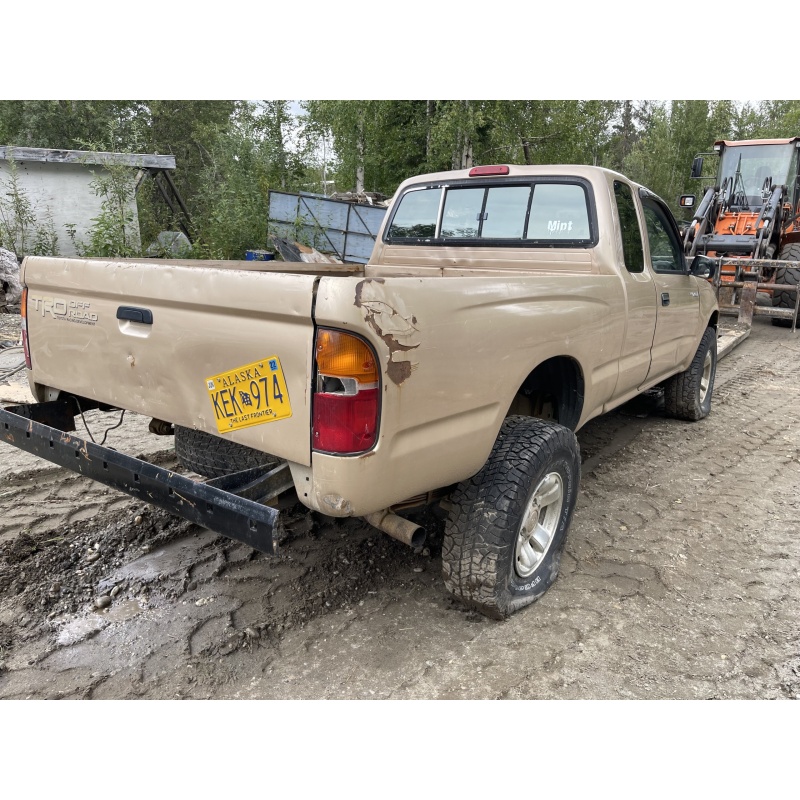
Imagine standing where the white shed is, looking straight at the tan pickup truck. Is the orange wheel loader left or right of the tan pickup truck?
left

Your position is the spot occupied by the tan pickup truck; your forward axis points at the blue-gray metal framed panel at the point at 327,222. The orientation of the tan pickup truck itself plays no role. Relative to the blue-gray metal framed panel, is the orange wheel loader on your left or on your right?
right

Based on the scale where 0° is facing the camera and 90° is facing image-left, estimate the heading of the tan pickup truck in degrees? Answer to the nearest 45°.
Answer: approximately 225°

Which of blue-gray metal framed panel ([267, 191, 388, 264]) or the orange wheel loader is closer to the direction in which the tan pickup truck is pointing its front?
the orange wheel loader

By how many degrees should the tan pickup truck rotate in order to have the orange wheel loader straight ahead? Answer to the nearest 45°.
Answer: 0° — it already faces it

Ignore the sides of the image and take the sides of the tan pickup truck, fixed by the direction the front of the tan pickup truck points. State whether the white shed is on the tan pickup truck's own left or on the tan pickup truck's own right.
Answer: on the tan pickup truck's own left

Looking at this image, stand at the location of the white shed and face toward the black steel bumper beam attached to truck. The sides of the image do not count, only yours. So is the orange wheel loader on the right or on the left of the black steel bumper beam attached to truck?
left

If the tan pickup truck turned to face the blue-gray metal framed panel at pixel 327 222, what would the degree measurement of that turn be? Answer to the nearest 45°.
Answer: approximately 45° to its left

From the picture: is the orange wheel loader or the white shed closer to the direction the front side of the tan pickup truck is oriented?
the orange wheel loader
